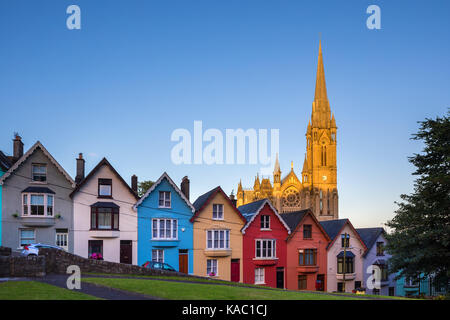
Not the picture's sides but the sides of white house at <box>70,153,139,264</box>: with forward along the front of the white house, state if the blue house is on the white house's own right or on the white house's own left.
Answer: on the white house's own left

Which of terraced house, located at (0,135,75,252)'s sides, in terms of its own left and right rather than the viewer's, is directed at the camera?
front

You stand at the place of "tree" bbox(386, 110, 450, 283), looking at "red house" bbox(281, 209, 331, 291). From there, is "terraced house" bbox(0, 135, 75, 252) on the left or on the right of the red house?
left

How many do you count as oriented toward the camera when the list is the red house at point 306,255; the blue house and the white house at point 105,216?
3

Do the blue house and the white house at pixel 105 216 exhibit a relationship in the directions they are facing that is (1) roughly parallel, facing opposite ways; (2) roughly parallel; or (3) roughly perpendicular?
roughly parallel

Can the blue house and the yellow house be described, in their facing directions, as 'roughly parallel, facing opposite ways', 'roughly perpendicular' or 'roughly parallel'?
roughly parallel

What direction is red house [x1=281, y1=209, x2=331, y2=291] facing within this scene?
toward the camera

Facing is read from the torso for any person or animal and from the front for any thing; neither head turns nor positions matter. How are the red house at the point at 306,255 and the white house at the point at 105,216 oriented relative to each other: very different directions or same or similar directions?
same or similar directions

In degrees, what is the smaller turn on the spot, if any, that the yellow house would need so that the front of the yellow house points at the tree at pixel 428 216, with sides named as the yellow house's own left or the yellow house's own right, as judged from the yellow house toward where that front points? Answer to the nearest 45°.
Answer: approximately 45° to the yellow house's own left

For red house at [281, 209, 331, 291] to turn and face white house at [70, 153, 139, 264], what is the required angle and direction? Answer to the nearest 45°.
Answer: approximately 45° to its right

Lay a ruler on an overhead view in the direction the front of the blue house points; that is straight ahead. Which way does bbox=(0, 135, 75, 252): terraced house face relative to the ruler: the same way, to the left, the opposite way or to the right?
the same way

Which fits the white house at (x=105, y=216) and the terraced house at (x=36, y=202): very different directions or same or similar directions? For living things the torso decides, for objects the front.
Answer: same or similar directions

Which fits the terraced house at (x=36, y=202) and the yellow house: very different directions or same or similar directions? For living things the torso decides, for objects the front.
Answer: same or similar directions

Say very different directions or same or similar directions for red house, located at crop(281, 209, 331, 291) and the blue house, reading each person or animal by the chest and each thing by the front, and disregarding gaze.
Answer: same or similar directions
